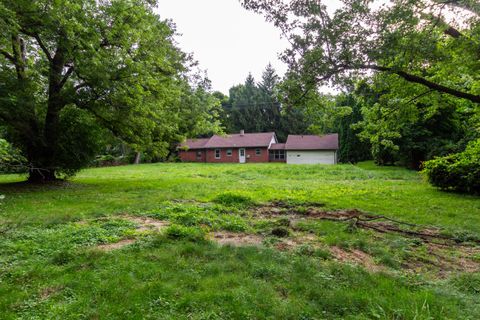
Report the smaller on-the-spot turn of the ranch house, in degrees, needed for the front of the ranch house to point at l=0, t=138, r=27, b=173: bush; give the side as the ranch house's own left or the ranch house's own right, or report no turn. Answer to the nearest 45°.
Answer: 0° — it already faces it

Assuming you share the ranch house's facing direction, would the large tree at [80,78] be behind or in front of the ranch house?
in front

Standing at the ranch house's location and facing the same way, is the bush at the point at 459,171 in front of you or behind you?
in front

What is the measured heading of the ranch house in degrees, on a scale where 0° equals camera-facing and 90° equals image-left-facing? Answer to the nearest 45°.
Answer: approximately 0°
